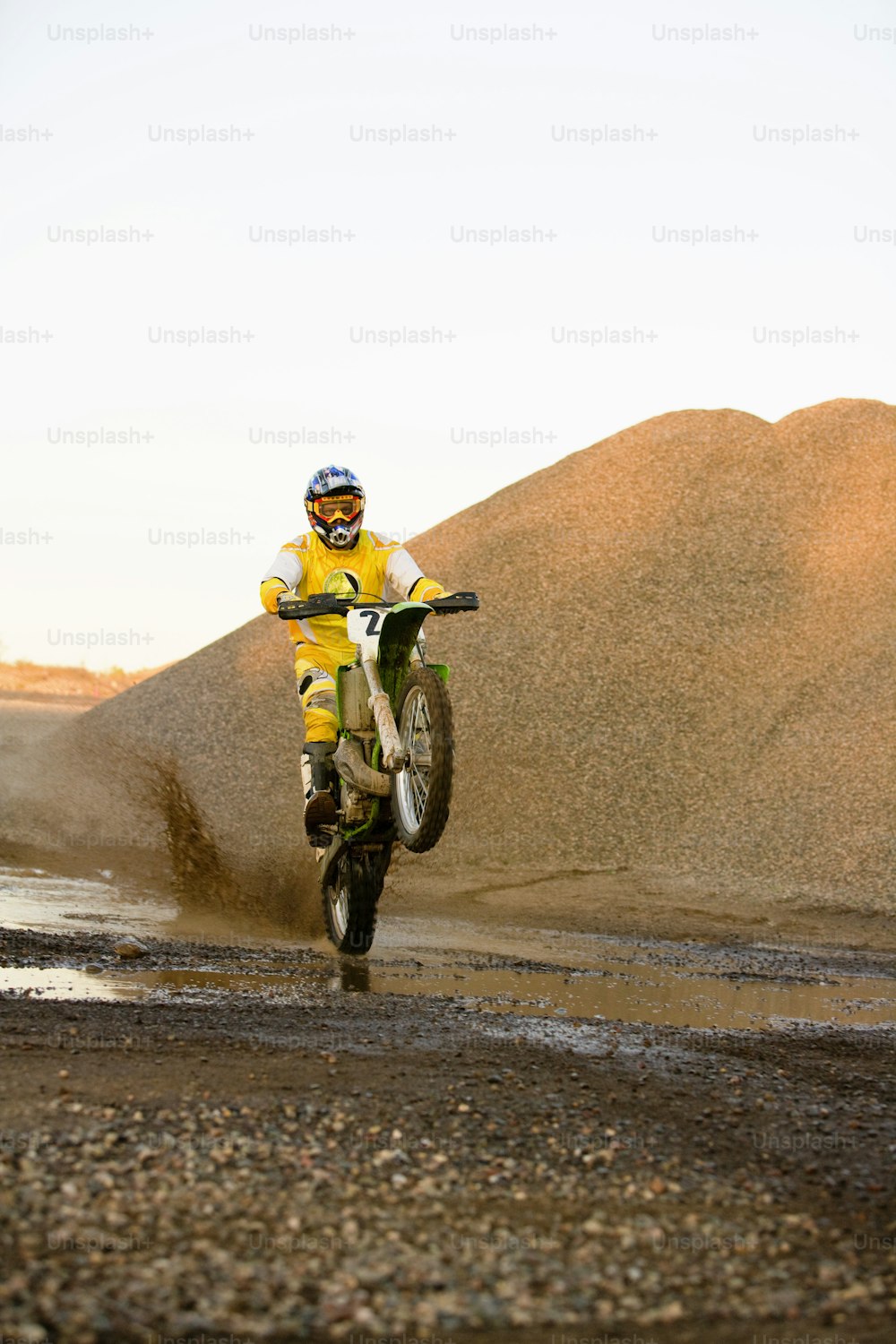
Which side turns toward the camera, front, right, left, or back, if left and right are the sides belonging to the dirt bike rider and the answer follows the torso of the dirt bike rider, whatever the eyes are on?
front

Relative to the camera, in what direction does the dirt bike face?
facing the viewer and to the right of the viewer

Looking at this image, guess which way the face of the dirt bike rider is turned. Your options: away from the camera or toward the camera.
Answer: toward the camera
